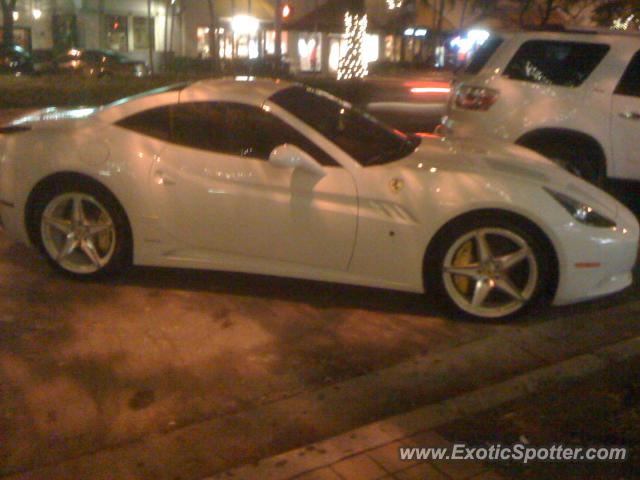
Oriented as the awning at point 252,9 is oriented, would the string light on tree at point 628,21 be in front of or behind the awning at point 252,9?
in front

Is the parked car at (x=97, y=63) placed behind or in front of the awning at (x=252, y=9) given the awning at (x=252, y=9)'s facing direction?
in front

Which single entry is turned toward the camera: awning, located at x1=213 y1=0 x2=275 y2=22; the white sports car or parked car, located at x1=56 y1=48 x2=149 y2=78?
the awning

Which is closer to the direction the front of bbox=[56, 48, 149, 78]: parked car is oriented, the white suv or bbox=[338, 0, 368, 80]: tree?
the tree

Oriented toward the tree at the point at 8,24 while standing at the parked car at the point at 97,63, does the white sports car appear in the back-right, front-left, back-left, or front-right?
back-left

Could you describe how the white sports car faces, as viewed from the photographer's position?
facing to the right of the viewer

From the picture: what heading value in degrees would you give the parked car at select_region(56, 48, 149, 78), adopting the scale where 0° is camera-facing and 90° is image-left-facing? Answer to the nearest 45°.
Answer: approximately 270°

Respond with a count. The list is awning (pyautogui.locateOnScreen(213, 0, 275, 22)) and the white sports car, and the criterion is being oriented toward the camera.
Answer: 1

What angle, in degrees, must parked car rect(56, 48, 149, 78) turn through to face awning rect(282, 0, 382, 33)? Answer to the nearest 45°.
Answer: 0° — it already faces it

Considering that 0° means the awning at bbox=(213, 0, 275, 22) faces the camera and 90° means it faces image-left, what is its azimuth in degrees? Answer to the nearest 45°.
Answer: approximately 0°

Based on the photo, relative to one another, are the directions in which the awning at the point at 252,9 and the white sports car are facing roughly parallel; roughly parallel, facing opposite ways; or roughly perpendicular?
roughly perpendicular

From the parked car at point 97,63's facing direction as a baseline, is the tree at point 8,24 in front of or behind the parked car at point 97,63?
behind

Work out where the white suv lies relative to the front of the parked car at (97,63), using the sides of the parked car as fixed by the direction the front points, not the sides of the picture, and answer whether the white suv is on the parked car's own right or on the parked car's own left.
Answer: on the parked car's own right

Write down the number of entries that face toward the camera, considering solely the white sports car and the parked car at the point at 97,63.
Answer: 0
